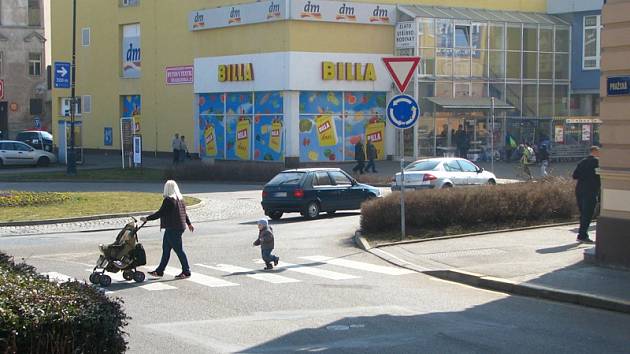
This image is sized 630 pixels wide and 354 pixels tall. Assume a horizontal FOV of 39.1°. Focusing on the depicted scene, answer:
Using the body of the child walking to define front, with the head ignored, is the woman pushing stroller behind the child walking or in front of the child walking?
in front

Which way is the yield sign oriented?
toward the camera

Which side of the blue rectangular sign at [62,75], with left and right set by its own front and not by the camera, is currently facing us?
front

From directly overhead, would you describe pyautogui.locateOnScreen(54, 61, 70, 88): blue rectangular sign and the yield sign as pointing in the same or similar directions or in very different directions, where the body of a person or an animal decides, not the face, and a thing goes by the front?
same or similar directions

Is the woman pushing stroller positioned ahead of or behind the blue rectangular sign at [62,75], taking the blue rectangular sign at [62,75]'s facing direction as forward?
ahead

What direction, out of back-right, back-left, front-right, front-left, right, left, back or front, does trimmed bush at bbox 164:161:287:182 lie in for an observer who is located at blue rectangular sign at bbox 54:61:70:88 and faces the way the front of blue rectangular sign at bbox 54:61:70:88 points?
front-left

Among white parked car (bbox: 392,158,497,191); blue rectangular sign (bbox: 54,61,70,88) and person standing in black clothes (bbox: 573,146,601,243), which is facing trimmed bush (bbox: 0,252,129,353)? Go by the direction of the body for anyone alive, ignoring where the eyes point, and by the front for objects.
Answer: the blue rectangular sign

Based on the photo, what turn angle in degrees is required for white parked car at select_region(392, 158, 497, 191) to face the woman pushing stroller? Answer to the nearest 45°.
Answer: approximately 135° to its right
